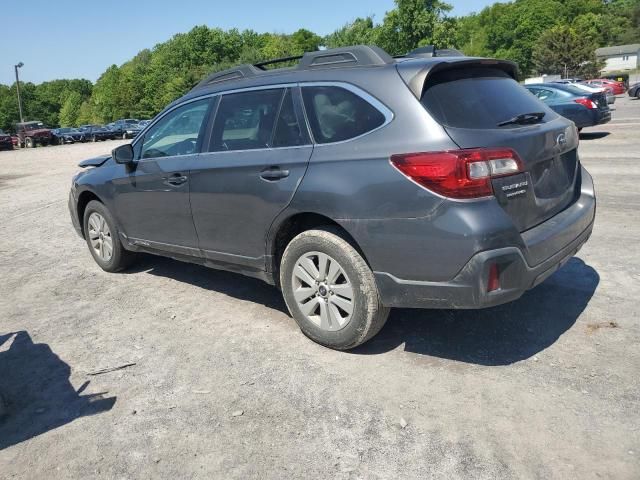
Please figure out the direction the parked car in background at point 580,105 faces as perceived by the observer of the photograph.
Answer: facing away from the viewer and to the left of the viewer

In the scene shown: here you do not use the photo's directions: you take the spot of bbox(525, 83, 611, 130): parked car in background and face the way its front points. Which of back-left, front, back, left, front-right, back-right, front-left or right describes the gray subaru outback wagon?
back-left

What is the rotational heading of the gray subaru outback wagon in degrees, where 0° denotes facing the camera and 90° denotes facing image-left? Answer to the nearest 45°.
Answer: approximately 135°

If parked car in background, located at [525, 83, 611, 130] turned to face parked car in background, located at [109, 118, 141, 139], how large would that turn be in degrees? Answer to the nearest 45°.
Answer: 0° — it already faces it

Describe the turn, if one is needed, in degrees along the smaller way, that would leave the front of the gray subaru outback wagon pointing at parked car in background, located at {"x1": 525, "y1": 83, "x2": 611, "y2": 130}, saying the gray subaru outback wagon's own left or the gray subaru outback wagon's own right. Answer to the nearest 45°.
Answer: approximately 90° to the gray subaru outback wagon's own right

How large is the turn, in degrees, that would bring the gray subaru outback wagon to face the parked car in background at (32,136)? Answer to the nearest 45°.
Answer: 0° — it already faces it
